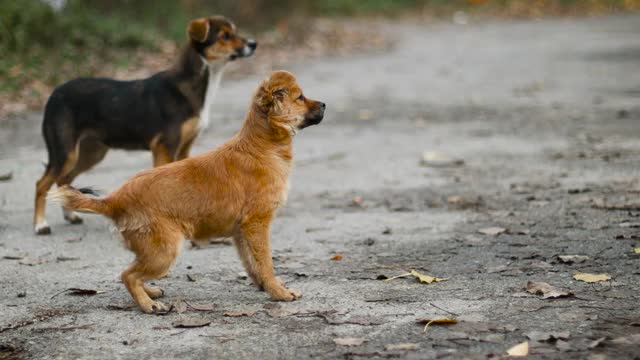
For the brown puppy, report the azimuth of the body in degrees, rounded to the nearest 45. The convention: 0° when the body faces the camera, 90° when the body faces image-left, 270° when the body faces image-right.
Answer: approximately 270°

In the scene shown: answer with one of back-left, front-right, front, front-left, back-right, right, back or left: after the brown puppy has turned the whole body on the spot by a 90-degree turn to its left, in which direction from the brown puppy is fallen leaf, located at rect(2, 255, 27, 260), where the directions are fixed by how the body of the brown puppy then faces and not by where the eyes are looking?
front-left

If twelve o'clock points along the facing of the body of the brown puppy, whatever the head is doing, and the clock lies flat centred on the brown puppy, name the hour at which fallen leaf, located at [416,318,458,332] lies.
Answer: The fallen leaf is roughly at 1 o'clock from the brown puppy.

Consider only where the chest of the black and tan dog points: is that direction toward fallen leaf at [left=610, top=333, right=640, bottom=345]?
no

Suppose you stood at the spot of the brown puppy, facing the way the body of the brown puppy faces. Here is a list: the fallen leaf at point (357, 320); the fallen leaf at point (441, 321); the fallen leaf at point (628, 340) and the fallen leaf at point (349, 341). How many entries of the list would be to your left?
0

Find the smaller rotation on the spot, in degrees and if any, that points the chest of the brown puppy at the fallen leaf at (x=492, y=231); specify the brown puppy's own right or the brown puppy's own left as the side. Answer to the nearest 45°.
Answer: approximately 45° to the brown puppy's own left

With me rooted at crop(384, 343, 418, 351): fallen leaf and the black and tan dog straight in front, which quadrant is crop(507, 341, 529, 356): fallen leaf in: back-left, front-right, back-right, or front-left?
back-right

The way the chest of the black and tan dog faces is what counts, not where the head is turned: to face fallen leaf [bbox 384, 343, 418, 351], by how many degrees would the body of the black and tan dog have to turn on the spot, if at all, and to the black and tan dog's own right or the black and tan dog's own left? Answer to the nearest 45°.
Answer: approximately 90° to the black and tan dog's own right

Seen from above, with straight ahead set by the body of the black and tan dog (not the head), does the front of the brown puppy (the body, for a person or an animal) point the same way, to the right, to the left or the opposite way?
the same way

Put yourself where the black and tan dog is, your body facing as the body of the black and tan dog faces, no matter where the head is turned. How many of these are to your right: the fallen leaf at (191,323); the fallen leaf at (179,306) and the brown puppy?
3

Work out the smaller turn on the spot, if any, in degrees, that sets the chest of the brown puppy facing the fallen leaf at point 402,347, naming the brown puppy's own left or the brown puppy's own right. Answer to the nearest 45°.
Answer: approximately 45° to the brown puppy's own right

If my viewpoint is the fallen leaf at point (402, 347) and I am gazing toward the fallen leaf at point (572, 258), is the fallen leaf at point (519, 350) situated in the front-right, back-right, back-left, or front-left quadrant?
front-right

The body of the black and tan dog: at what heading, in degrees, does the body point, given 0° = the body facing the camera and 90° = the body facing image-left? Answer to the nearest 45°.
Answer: approximately 270°

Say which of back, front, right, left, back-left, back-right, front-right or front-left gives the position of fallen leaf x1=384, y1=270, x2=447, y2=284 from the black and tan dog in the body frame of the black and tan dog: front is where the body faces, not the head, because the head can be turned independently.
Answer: front-right

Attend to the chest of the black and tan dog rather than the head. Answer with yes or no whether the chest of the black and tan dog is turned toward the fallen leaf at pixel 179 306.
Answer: no

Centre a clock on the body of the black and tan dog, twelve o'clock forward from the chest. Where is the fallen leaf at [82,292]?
The fallen leaf is roughly at 3 o'clock from the black and tan dog.
